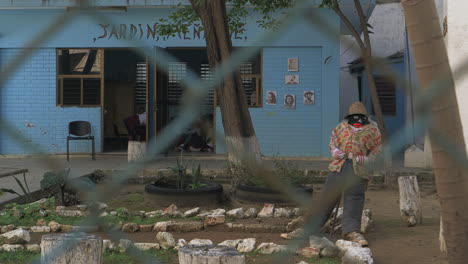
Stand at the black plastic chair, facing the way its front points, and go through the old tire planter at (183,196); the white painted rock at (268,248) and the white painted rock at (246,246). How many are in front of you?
3

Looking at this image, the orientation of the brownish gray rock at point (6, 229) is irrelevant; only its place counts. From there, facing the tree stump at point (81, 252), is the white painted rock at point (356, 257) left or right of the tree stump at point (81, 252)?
left

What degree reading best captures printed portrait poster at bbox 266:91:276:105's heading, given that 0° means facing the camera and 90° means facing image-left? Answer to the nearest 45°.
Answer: approximately 0°

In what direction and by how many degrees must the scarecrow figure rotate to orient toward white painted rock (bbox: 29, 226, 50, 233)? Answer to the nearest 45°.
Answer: approximately 90° to its right

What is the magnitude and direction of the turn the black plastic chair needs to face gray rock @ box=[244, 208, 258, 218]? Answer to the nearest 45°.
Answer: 0° — it already faces it

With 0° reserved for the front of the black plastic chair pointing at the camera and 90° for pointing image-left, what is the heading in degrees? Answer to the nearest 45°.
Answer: approximately 0°

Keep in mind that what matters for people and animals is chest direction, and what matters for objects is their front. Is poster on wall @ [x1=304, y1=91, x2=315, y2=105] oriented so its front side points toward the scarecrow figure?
yes

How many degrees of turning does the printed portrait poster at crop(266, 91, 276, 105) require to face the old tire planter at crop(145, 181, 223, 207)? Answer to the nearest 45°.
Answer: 0° — it already faces it
